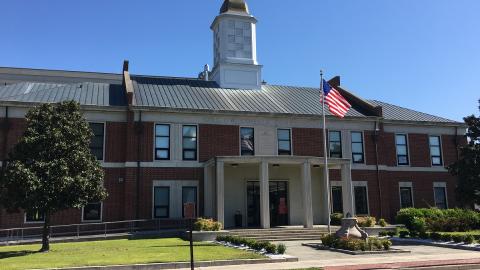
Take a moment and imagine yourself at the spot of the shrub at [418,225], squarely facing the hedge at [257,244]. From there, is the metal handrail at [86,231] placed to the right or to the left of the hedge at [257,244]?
right

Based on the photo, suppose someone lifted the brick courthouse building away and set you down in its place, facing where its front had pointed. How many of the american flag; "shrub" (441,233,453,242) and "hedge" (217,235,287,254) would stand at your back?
0

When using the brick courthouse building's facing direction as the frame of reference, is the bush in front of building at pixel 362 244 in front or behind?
in front

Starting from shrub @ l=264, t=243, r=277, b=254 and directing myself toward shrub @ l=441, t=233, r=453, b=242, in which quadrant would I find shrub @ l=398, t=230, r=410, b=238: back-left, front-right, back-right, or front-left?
front-left

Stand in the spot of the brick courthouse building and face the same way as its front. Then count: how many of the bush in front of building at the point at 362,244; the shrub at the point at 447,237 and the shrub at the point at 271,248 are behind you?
0

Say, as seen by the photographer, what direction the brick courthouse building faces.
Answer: facing the viewer

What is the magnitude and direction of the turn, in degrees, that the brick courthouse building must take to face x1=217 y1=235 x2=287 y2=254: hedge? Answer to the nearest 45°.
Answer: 0° — it already faces it

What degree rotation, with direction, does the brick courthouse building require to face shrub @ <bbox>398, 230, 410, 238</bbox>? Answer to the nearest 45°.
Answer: approximately 45° to its left

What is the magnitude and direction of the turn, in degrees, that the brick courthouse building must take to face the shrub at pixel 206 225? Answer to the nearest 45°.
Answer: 0° — it already faces it

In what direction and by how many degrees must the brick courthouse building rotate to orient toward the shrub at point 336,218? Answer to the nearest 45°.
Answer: approximately 90° to its left

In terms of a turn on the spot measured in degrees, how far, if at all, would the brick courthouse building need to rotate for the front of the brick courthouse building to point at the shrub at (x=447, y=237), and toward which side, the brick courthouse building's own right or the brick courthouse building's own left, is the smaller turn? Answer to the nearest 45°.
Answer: approximately 45° to the brick courthouse building's own left

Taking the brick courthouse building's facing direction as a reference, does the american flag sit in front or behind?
in front

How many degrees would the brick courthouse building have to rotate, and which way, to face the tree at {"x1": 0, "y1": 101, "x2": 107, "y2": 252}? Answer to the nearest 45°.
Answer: approximately 45° to its right

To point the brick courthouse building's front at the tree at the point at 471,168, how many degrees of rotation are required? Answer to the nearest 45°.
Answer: approximately 90° to its left
